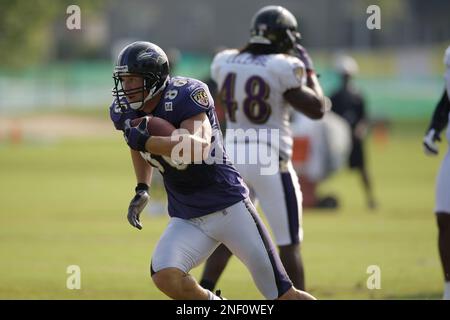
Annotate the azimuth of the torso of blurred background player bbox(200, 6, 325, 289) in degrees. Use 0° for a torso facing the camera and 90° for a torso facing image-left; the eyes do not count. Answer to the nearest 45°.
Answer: approximately 225°

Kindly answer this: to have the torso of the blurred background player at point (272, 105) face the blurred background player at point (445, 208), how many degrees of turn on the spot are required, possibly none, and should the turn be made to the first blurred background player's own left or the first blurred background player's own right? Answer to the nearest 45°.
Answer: approximately 45° to the first blurred background player's own right

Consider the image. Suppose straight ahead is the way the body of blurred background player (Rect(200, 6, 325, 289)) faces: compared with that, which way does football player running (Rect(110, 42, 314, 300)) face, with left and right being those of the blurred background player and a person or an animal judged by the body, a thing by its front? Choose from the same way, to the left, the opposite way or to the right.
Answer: the opposite way

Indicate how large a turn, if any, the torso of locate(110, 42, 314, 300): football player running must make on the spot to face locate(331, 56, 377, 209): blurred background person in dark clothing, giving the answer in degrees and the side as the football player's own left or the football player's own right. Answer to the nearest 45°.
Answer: approximately 135° to the football player's own right
